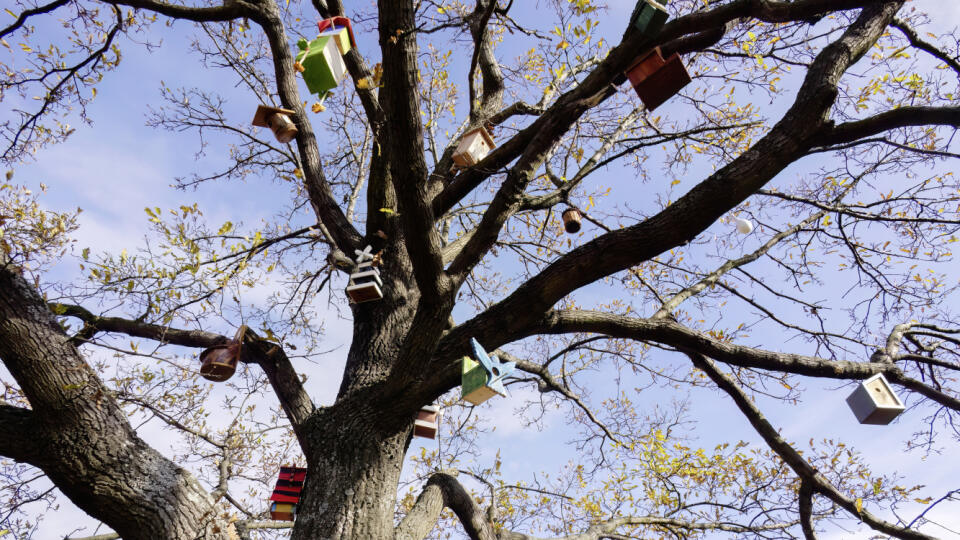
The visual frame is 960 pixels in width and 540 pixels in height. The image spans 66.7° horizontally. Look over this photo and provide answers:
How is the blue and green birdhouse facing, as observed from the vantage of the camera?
facing the viewer and to the right of the viewer

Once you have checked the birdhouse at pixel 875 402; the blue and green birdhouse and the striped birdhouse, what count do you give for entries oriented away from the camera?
0

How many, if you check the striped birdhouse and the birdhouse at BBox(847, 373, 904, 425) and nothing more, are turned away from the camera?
0

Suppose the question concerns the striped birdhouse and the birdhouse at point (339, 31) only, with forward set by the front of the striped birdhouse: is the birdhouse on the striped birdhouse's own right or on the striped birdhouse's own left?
on the striped birdhouse's own left

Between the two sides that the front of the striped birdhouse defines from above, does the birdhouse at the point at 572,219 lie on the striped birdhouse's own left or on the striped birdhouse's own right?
on the striped birdhouse's own left
